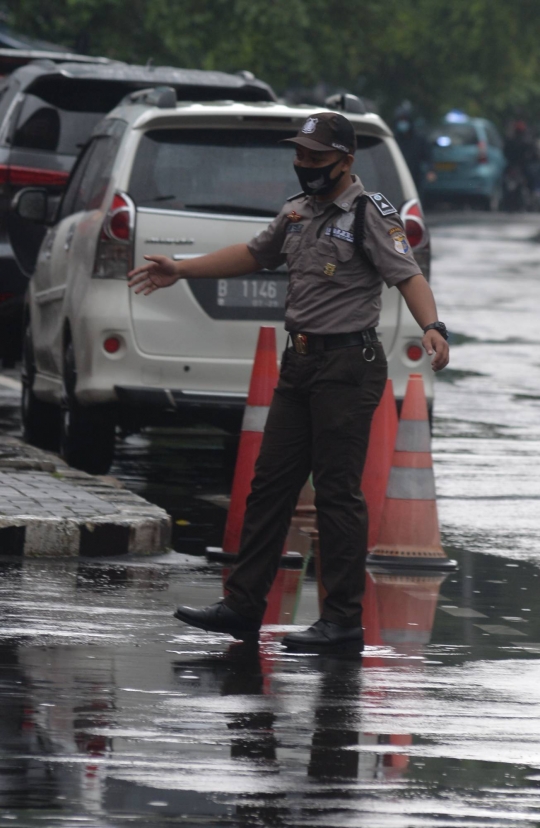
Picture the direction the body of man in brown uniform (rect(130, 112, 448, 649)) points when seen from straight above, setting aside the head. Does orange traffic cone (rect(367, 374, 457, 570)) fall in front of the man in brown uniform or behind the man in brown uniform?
behind

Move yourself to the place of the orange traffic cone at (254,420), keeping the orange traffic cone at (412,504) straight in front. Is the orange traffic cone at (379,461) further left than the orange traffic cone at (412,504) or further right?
left

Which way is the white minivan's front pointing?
away from the camera

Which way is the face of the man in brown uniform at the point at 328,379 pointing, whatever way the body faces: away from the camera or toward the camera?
toward the camera

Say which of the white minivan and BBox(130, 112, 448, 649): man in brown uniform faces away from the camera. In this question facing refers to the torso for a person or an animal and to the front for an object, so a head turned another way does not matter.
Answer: the white minivan

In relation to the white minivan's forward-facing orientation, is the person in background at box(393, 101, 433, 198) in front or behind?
in front

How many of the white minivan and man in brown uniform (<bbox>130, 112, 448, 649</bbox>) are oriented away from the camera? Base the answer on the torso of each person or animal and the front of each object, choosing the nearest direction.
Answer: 1

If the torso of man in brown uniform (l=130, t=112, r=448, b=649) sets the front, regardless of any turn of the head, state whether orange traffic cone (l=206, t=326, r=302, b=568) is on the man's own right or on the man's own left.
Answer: on the man's own right

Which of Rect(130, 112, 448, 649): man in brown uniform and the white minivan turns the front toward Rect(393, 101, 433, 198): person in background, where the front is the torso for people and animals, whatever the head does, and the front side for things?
the white minivan

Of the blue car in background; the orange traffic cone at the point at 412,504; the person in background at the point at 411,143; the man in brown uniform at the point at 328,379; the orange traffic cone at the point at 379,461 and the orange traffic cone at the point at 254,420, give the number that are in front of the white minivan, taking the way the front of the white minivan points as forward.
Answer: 2

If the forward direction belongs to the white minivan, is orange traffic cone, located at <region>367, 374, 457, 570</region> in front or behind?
behind

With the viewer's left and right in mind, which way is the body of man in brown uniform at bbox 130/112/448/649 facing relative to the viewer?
facing the viewer and to the left of the viewer
